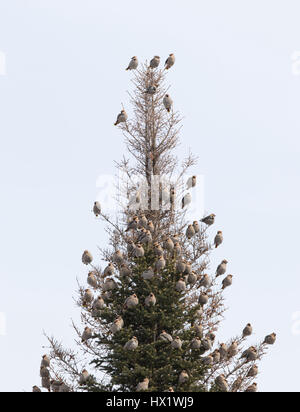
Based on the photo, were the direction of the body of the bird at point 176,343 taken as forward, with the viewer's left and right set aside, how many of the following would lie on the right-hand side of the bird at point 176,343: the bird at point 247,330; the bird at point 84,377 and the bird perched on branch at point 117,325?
2

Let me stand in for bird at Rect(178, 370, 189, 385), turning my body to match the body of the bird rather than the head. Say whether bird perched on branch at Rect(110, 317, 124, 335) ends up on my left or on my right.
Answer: on my right

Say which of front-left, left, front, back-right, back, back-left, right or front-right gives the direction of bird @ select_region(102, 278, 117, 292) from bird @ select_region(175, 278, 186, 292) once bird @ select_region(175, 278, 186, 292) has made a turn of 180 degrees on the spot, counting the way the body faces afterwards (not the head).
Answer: left

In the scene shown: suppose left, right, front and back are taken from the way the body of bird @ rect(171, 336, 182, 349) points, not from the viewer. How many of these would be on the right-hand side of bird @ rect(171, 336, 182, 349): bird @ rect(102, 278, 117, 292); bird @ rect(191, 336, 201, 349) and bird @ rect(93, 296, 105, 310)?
2

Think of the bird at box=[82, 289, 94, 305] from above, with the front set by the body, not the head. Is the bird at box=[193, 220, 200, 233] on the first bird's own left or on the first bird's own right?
on the first bird's own left

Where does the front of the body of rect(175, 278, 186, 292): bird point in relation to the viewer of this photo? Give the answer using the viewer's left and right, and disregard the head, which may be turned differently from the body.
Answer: facing the viewer

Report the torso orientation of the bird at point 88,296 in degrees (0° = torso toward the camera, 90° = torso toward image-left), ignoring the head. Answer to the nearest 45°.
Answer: approximately 315°

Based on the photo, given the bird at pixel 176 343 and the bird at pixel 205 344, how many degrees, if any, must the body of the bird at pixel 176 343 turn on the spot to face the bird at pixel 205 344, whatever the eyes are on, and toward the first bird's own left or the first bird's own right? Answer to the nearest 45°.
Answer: approximately 135° to the first bird's own left

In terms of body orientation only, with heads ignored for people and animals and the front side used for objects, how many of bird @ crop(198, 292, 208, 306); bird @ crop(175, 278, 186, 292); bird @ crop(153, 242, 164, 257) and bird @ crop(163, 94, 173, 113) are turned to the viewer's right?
0

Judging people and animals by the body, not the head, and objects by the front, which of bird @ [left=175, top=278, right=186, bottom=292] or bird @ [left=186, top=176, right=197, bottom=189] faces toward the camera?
bird @ [left=175, top=278, right=186, bottom=292]
